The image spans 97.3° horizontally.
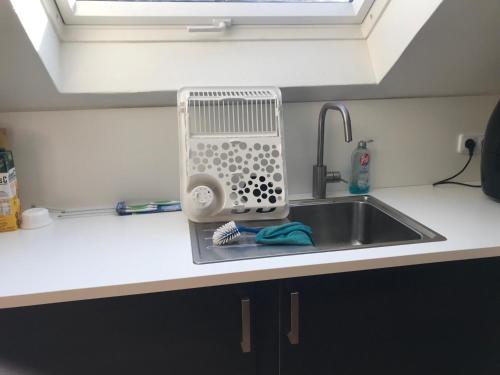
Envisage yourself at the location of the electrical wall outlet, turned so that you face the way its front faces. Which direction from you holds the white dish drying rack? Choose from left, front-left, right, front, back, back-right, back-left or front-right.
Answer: front-right

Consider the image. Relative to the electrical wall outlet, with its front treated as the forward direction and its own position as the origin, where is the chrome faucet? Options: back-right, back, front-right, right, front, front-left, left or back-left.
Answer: front-right

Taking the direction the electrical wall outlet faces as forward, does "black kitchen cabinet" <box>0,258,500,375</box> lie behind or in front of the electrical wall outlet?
in front

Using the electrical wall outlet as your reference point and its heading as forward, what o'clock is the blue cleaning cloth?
The blue cleaning cloth is roughly at 1 o'clock from the electrical wall outlet.

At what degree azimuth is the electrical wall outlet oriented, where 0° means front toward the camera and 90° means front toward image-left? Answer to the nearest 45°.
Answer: approximately 0°
